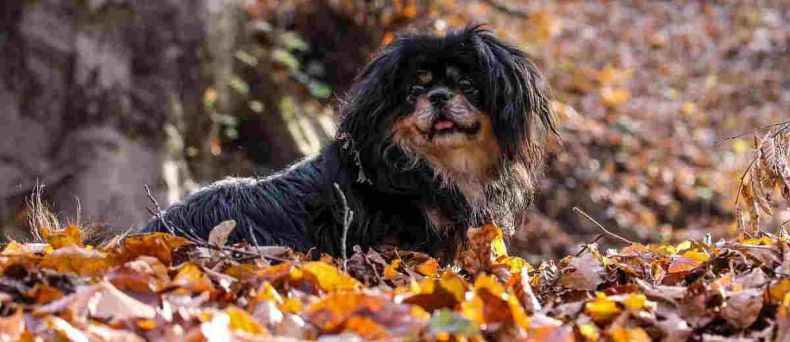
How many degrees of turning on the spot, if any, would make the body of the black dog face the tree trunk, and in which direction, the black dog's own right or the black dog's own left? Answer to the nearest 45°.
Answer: approximately 180°

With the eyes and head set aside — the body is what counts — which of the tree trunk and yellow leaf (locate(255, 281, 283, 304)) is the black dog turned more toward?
the yellow leaf

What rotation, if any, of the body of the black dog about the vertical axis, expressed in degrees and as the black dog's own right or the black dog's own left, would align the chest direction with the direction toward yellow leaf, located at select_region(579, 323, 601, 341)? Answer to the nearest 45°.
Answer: approximately 45° to the black dog's own right

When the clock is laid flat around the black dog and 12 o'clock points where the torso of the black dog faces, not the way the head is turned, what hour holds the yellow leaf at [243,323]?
The yellow leaf is roughly at 2 o'clock from the black dog.

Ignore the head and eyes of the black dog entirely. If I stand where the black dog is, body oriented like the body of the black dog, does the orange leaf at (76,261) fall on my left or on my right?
on my right

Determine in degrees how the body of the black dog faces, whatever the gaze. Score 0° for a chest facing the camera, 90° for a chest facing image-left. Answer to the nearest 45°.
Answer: approximately 315°

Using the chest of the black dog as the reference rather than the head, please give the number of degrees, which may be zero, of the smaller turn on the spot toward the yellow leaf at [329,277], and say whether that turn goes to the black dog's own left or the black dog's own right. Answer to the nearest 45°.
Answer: approximately 45° to the black dog's own right
